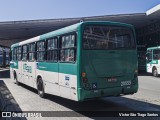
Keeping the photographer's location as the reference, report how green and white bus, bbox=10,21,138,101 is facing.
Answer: facing away from the viewer and to the left of the viewer

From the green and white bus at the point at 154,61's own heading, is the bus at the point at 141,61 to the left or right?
on its right

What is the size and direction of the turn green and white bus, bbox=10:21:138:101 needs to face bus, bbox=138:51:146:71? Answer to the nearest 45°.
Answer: approximately 45° to its right

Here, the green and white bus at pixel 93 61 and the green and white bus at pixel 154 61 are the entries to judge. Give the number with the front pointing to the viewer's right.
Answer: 0
